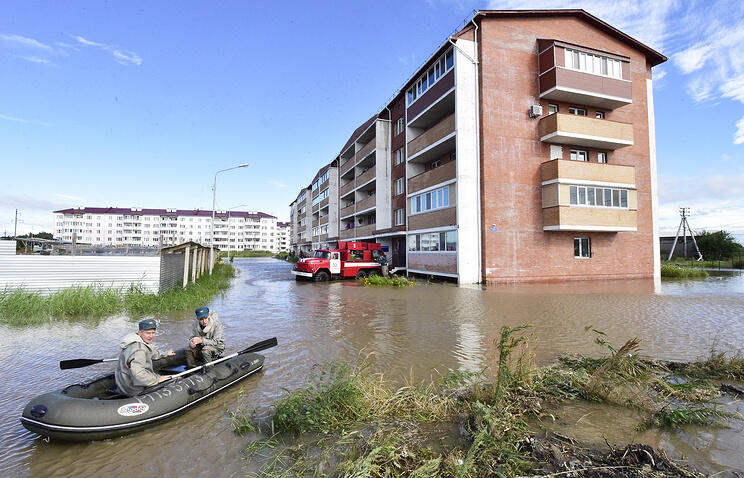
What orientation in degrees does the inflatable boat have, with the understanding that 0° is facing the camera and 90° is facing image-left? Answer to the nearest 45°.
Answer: approximately 45°

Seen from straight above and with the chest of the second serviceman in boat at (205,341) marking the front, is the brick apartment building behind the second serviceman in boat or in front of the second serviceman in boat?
behind

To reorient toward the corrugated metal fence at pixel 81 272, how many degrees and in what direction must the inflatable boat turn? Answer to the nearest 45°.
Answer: approximately 135° to its right

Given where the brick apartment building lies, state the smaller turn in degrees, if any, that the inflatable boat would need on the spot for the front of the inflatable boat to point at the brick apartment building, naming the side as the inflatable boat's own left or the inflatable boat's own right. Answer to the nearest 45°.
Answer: approximately 135° to the inflatable boat's own left

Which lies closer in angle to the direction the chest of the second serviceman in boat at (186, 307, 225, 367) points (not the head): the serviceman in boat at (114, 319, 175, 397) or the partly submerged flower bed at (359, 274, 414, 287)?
the serviceman in boat

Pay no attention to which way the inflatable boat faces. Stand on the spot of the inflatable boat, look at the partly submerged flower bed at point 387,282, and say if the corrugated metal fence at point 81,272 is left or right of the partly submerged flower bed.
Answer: left

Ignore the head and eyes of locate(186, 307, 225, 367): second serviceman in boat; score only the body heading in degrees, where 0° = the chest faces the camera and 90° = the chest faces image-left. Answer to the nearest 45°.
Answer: approximately 45°

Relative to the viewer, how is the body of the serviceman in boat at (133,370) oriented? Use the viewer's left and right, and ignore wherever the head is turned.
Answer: facing to the right of the viewer

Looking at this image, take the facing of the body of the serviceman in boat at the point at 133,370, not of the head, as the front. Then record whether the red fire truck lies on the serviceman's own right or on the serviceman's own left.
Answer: on the serviceman's own left
